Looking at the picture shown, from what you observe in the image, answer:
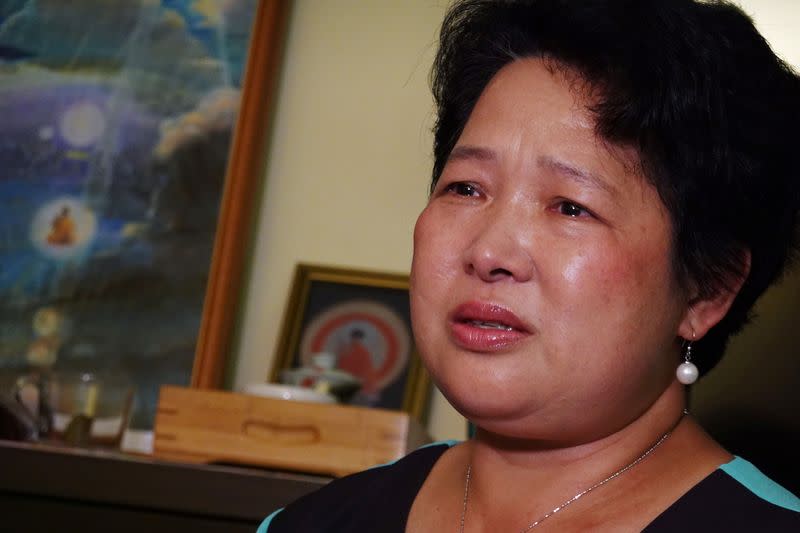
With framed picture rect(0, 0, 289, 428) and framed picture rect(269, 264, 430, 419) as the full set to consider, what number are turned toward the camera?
2

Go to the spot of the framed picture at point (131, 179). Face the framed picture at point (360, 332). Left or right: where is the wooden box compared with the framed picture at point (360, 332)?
right

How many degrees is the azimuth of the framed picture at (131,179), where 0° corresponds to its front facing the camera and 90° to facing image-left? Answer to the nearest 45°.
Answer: approximately 0°

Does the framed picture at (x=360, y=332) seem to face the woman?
yes

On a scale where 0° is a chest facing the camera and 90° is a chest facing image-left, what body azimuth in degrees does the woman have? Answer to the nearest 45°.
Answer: approximately 45°

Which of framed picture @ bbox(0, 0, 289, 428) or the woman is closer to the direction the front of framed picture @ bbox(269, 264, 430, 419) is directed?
the woman

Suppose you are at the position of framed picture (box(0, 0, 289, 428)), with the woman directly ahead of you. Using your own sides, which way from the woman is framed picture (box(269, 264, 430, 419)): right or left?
left

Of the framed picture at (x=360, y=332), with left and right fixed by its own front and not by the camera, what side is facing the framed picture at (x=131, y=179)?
right
